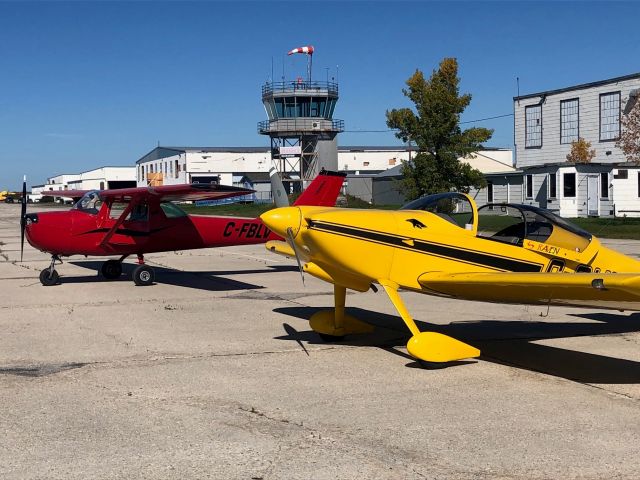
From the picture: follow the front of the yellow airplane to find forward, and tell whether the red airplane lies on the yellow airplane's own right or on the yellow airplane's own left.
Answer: on the yellow airplane's own right

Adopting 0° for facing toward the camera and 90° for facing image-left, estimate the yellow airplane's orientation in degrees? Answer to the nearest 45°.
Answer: approximately 45°

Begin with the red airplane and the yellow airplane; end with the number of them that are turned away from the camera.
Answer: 0

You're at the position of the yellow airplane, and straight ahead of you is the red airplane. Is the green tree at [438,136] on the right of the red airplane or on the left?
right

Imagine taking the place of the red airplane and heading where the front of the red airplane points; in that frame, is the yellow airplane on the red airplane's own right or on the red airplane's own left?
on the red airplane's own left

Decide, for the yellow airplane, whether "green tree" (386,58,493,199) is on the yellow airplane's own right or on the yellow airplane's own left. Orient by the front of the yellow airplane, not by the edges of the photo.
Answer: on the yellow airplane's own right

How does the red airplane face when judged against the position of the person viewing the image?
facing to the left of the viewer

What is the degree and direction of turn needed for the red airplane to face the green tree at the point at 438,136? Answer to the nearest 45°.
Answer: approximately 135° to its right
